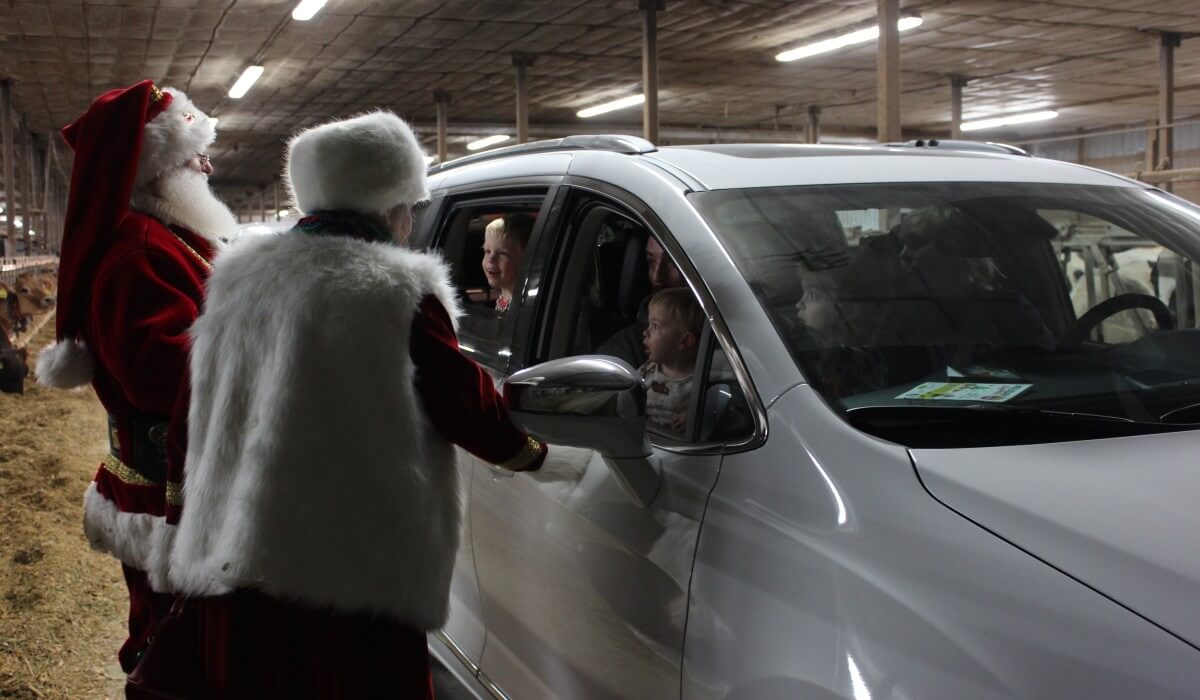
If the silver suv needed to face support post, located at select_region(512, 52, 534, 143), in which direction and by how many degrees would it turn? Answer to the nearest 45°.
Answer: approximately 135° to its left

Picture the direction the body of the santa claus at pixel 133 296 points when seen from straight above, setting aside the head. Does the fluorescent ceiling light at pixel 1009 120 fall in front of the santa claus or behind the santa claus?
in front

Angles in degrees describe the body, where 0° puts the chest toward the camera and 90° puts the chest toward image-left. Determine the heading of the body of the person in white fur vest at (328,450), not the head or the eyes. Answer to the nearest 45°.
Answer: approximately 225°

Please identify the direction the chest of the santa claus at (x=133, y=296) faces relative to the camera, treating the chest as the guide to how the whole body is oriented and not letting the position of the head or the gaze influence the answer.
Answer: to the viewer's right

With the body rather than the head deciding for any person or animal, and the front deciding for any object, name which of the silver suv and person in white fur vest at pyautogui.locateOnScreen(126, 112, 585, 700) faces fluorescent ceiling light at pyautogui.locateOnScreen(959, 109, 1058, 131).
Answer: the person in white fur vest

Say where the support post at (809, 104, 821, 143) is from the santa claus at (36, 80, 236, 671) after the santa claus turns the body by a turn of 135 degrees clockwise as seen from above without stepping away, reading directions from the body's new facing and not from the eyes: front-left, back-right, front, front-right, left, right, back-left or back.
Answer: back

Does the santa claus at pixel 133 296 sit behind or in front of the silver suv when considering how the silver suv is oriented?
behind

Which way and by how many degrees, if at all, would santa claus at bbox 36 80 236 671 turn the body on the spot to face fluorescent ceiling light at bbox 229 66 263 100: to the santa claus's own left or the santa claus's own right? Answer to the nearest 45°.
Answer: approximately 90° to the santa claus's own left
